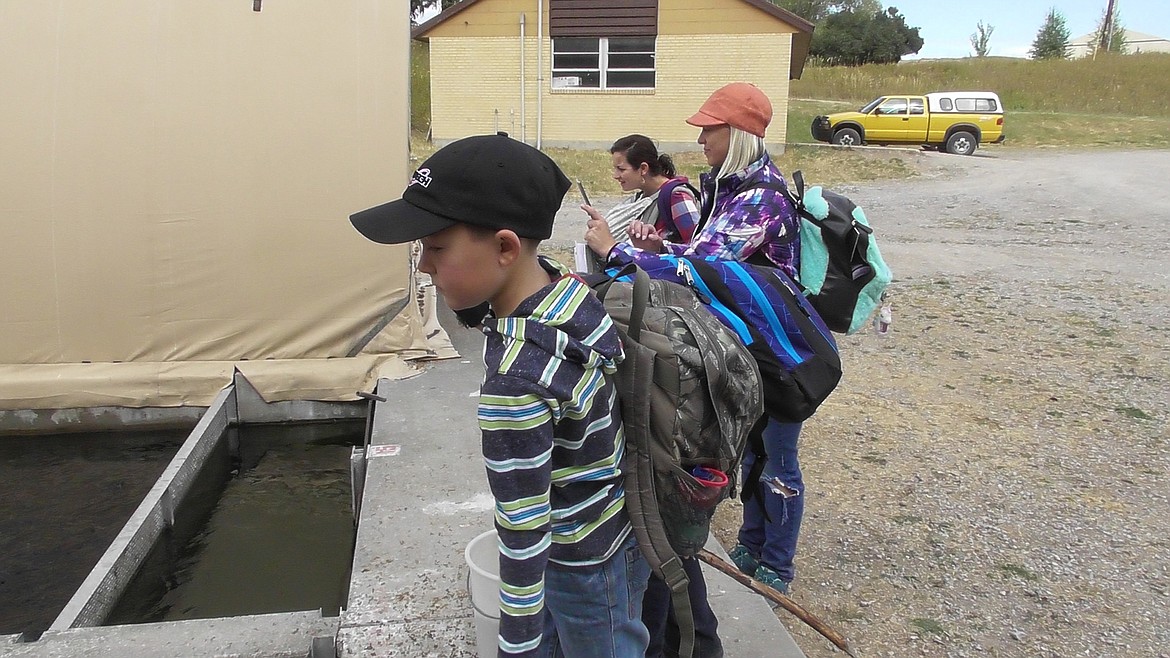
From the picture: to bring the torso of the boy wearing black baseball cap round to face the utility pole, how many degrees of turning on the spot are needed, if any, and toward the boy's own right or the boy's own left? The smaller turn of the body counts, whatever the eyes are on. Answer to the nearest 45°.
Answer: approximately 135° to the boy's own right

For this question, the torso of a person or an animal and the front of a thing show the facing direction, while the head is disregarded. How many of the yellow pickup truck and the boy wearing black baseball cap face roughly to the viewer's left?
2

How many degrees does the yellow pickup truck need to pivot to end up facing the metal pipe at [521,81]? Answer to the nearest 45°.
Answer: approximately 45° to its left

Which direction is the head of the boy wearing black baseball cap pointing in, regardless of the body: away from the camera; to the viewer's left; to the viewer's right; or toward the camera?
to the viewer's left

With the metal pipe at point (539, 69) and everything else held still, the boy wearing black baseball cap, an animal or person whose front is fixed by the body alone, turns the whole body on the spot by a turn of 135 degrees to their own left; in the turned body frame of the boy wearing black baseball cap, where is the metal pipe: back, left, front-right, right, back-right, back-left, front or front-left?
back-left

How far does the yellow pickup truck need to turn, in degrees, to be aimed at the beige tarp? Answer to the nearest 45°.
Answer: approximately 90° to its left

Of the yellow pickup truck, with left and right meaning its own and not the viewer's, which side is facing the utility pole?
right

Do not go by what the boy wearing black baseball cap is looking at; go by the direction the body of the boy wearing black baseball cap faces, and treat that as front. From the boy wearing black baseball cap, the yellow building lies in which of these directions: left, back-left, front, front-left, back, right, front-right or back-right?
right

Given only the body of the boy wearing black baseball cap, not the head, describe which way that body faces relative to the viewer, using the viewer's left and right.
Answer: facing to the left of the viewer

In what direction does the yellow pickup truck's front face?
to the viewer's left
